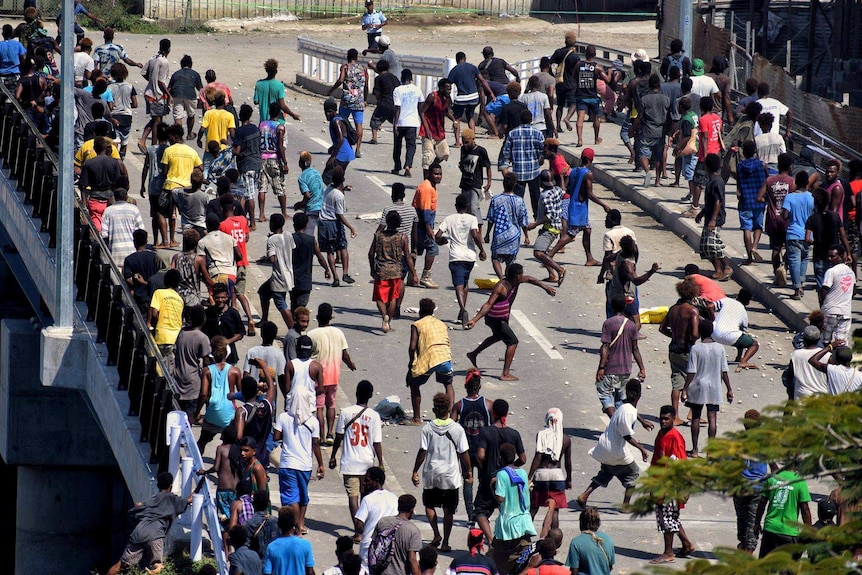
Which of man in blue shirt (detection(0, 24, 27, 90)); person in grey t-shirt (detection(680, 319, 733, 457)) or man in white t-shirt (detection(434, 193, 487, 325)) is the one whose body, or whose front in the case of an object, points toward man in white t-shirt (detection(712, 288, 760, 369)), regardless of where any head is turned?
the person in grey t-shirt

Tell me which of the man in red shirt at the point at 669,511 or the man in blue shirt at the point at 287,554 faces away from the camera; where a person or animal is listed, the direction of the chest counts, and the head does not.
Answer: the man in blue shirt

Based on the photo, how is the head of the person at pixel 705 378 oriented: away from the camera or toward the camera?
away from the camera

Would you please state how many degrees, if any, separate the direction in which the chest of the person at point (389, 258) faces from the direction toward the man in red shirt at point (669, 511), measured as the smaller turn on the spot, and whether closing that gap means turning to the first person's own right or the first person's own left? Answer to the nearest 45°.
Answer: approximately 135° to the first person's own right

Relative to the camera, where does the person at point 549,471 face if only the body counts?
away from the camera

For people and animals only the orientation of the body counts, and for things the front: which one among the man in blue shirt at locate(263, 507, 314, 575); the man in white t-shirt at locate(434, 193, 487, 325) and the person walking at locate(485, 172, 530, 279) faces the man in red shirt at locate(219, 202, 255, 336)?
the man in blue shirt

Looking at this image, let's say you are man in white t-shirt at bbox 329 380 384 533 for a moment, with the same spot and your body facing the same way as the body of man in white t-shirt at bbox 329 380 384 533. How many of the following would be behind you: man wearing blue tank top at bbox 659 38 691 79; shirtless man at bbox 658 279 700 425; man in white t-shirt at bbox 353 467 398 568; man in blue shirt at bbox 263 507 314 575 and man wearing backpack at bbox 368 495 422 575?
3

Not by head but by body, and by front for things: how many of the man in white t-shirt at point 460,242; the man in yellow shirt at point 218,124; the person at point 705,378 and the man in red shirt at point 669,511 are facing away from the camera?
3

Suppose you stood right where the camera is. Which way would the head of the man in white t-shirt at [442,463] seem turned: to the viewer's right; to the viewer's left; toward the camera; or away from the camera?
away from the camera

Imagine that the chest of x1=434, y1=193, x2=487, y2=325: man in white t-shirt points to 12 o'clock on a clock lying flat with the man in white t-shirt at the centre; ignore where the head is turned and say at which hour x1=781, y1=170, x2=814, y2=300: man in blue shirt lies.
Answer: The man in blue shirt is roughly at 3 o'clock from the man in white t-shirt.

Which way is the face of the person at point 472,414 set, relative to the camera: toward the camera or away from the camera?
away from the camera

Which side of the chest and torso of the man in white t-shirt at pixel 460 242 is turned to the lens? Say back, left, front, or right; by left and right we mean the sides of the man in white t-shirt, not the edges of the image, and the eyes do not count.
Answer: back
